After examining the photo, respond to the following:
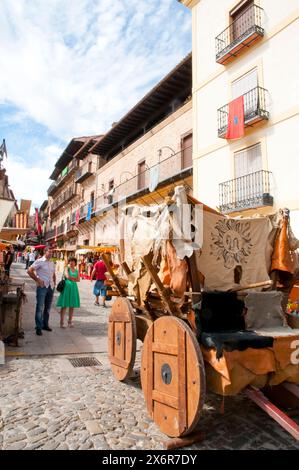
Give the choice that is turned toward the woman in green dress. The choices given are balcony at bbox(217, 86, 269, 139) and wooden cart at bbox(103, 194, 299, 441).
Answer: the balcony

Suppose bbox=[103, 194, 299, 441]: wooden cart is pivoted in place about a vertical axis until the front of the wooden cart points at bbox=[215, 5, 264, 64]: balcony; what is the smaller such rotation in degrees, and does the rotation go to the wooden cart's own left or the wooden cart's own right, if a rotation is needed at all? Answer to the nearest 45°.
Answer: approximately 135° to the wooden cart's own left

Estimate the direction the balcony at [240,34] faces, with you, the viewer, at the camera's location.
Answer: facing the viewer and to the left of the viewer

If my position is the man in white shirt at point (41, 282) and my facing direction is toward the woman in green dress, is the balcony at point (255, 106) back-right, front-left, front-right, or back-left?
front-right

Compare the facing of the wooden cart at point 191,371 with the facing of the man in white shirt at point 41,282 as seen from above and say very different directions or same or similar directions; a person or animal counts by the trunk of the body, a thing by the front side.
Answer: same or similar directions

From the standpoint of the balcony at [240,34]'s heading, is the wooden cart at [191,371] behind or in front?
in front

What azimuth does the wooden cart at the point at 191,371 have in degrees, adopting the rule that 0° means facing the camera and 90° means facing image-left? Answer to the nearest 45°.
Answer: approximately 315°

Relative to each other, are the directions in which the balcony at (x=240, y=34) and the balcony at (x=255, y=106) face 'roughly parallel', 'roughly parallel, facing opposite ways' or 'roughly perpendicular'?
roughly parallel

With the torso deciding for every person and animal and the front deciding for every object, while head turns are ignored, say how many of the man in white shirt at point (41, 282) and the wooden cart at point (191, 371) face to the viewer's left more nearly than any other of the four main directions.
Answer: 0

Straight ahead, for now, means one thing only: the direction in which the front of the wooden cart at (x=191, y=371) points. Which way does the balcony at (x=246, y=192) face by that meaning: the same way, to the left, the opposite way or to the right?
to the right

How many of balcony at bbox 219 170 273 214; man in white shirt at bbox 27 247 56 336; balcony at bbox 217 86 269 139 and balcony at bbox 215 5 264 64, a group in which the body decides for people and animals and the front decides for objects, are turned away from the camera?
0

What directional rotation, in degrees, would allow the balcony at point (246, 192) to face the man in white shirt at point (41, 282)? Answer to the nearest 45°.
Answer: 0° — it already faces them

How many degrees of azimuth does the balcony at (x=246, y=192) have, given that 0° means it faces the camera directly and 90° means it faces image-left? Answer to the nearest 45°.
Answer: approximately 45°

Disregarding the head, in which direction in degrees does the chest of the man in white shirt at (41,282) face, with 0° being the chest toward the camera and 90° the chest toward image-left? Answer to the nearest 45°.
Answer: approximately 315°

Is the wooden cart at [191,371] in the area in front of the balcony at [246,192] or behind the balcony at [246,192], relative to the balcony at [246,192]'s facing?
in front
